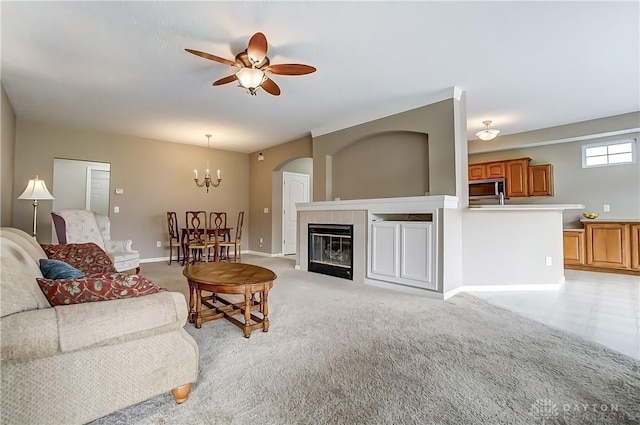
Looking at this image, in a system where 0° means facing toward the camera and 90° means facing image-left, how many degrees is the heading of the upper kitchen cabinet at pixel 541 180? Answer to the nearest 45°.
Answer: approximately 0°

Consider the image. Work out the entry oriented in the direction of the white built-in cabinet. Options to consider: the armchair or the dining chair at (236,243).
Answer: the armchair

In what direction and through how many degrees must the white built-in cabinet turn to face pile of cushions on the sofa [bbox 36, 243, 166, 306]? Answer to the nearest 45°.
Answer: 0° — it already faces it

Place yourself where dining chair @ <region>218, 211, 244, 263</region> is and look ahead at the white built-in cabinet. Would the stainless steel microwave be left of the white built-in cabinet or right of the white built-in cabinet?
left

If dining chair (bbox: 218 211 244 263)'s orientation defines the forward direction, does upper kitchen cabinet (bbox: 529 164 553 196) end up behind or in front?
behind

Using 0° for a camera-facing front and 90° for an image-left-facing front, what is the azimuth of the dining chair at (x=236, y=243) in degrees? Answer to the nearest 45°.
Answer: approximately 90°

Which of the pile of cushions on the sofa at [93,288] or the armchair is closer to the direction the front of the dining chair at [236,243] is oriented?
the armchair

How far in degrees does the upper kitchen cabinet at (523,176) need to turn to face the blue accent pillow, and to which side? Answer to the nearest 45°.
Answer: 0° — it already faces it

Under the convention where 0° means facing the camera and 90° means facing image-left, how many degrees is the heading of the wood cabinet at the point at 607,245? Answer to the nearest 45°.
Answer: approximately 0°

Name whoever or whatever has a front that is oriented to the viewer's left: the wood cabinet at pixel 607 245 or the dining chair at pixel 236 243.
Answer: the dining chair

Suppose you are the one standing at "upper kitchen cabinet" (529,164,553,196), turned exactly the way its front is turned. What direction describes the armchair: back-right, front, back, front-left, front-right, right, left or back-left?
front-right

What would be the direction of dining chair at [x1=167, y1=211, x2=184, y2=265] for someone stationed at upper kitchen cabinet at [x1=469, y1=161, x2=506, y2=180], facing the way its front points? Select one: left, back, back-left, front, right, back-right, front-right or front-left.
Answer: front-right
